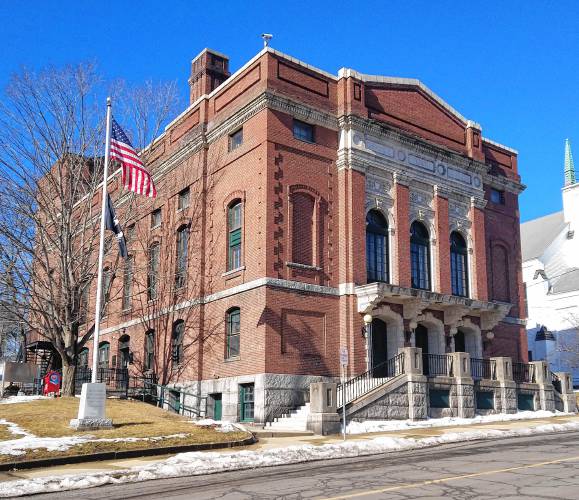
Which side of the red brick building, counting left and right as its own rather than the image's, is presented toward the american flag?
right

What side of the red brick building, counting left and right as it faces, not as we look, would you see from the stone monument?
right

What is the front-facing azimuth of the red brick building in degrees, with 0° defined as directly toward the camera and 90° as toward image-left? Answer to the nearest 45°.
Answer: approximately 315°
